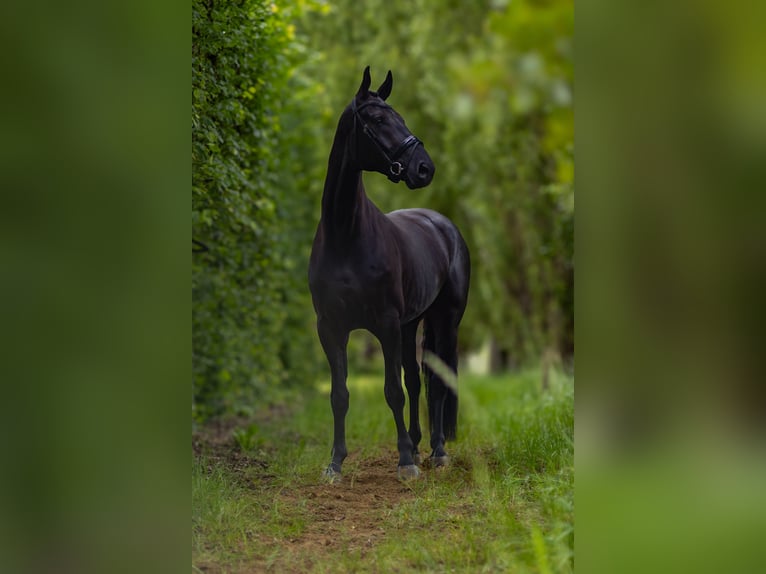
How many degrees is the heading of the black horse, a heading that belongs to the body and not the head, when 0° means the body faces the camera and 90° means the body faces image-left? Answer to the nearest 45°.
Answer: approximately 45°
